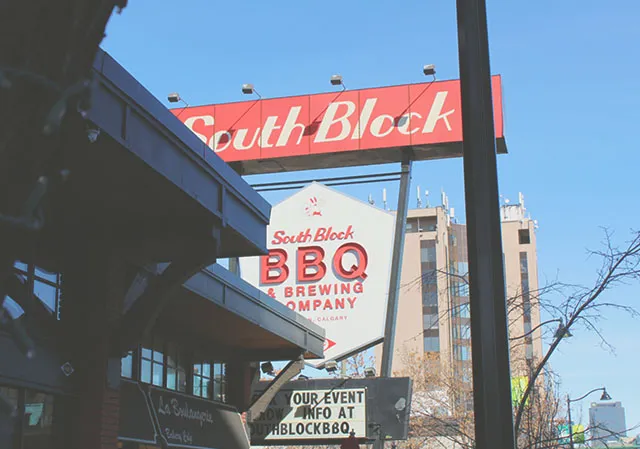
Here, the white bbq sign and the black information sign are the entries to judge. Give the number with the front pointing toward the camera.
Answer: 2

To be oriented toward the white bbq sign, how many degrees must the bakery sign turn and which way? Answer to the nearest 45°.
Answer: approximately 90° to its left

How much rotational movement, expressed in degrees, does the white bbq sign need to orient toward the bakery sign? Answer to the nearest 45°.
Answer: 0° — it already faces it

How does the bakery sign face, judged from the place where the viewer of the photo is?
facing the viewer and to the right of the viewer

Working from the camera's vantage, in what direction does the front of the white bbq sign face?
facing the viewer

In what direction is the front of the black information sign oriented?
toward the camera

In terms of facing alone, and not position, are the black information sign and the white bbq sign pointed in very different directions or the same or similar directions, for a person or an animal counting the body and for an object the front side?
same or similar directions

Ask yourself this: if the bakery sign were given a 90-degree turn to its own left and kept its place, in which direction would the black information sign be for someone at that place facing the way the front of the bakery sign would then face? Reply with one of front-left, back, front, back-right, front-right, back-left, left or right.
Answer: front
